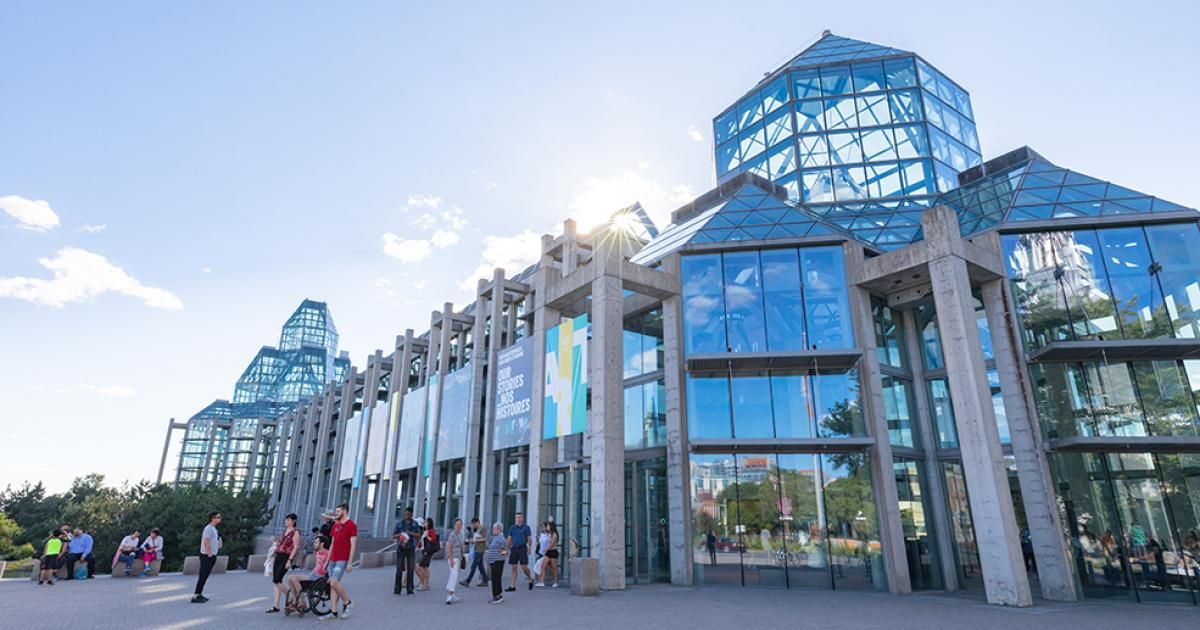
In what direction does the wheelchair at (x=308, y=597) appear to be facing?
to the viewer's left

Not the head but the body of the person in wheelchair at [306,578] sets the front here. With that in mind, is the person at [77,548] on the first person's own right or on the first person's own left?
on the first person's own right

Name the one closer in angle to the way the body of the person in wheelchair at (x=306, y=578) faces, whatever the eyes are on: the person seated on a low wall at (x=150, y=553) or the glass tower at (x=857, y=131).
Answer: the person seated on a low wall

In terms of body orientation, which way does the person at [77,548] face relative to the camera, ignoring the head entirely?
toward the camera

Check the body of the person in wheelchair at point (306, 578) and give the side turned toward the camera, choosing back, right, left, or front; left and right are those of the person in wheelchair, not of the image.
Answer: left
